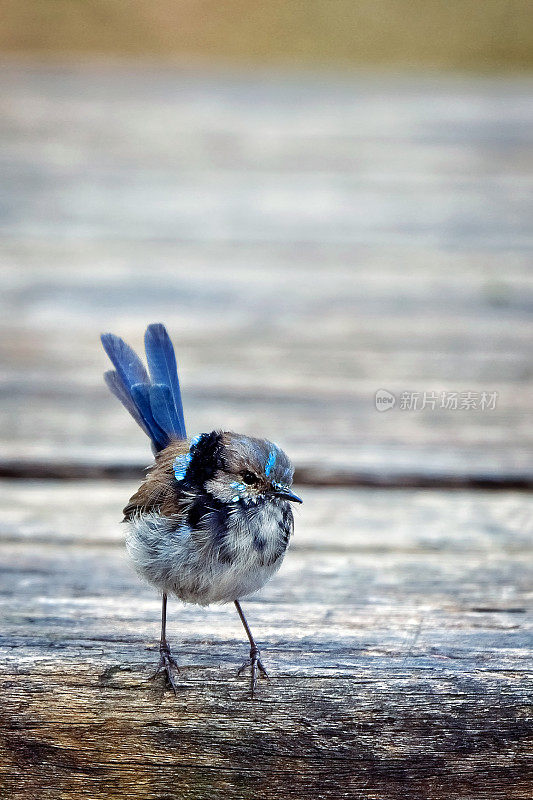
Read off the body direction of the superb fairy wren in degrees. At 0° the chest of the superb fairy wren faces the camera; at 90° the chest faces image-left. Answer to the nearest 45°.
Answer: approximately 315°
